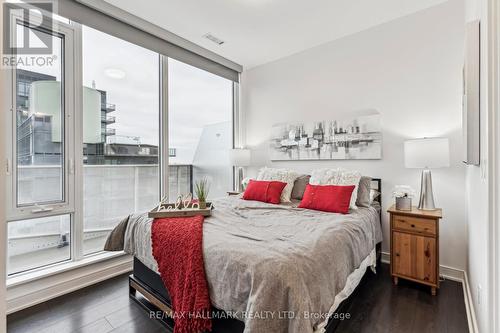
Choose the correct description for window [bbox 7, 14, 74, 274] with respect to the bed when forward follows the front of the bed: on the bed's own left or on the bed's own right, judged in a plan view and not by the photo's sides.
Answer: on the bed's own right

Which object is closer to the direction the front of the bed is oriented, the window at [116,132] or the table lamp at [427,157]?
the window

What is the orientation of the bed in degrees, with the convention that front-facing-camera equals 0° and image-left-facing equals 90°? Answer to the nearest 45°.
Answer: approximately 45°

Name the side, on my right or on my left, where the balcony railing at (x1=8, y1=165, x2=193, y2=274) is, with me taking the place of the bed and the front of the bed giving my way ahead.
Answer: on my right

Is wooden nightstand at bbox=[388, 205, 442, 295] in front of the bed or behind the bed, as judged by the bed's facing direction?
behind

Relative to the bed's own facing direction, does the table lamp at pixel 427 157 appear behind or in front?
behind
